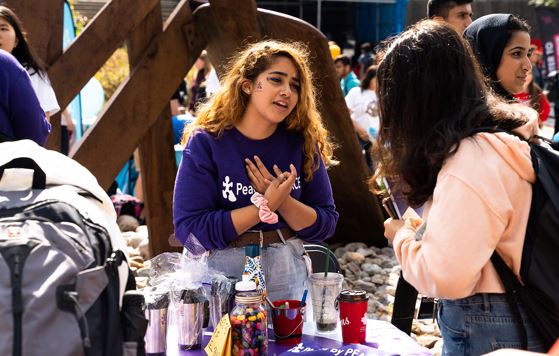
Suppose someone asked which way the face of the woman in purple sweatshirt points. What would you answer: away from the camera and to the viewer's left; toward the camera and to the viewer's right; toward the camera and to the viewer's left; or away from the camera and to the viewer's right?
toward the camera and to the viewer's right

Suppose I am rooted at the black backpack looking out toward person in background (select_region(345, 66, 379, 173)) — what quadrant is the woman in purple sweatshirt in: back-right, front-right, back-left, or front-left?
front-left

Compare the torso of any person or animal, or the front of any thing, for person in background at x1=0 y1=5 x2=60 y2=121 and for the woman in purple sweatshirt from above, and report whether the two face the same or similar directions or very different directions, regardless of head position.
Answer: same or similar directions

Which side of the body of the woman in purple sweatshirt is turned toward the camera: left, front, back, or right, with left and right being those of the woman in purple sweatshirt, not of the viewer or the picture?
front

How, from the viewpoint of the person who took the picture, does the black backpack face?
facing to the right of the viewer

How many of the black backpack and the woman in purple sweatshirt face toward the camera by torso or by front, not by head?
1

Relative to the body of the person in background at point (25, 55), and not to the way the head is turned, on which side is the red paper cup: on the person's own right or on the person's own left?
on the person's own left

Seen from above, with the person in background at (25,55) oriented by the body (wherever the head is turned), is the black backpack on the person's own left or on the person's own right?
on the person's own left

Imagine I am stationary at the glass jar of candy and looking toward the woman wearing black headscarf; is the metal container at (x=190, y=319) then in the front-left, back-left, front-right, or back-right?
back-left

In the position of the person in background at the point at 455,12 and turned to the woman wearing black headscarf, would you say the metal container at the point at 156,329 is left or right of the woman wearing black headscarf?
right

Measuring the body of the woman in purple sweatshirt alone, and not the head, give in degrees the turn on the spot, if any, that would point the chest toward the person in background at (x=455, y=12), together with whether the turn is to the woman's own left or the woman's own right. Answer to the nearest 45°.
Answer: approximately 135° to the woman's own left
